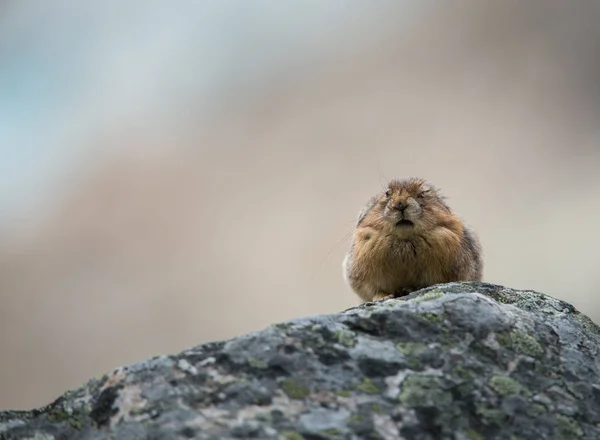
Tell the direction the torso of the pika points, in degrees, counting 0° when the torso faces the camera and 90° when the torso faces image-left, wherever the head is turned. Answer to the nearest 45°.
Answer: approximately 0°
